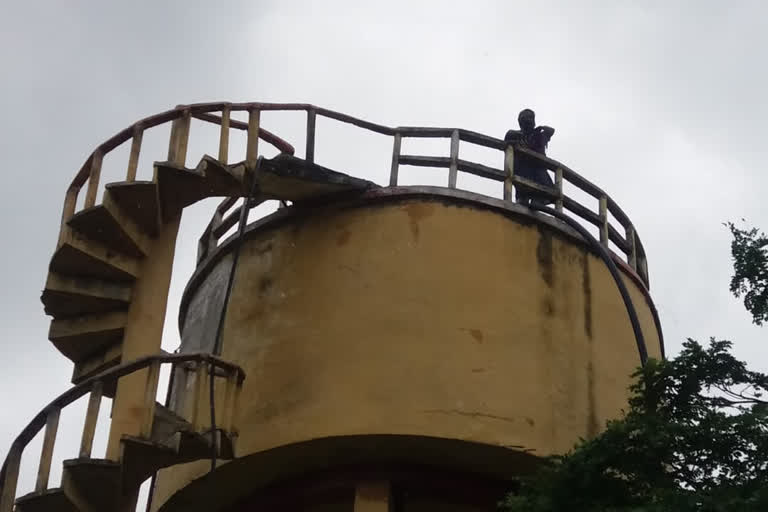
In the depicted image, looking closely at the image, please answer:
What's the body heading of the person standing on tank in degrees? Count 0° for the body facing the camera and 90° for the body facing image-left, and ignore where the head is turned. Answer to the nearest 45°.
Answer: approximately 0°

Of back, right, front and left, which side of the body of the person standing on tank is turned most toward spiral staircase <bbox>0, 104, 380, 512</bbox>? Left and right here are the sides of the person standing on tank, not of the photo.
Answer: right
